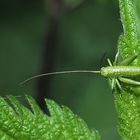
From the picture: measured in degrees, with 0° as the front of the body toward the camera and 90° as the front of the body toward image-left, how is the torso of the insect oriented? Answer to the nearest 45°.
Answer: approximately 90°

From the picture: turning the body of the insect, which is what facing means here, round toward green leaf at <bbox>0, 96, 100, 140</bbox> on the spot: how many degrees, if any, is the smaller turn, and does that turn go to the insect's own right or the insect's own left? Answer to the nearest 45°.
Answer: approximately 45° to the insect's own left
